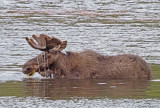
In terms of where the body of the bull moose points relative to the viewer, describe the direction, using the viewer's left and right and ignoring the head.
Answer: facing to the left of the viewer
